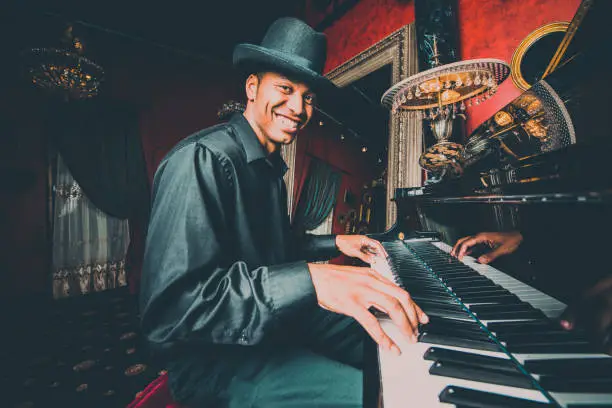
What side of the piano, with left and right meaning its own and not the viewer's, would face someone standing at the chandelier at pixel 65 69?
front

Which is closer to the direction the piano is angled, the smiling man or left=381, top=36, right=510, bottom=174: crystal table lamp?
the smiling man

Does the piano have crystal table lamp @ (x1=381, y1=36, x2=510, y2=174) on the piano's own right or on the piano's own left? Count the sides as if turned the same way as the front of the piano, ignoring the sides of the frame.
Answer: on the piano's own right

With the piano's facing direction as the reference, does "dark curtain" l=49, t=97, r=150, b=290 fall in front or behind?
in front

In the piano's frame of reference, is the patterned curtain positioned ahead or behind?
ahead

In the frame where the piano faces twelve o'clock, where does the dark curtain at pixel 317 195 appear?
The dark curtain is roughly at 2 o'clock from the piano.

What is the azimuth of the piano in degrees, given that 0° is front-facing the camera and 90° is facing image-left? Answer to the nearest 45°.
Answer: approximately 90°

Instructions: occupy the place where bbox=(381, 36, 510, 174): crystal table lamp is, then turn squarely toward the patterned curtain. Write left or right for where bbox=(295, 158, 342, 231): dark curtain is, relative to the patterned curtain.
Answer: right

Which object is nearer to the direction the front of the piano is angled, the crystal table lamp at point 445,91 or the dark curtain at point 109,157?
the dark curtain
